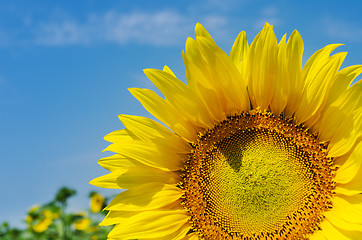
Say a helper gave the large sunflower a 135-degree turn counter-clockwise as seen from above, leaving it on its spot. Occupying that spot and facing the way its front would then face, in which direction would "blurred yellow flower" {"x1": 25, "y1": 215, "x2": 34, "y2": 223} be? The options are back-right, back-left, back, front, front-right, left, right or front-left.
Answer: left

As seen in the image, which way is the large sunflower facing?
toward the camera

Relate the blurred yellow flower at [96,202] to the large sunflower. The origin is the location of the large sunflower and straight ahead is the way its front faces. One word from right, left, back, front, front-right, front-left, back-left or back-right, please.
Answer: back-right

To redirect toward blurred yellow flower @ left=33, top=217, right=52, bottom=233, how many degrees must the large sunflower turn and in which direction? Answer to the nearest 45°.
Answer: approximately 135° to its right

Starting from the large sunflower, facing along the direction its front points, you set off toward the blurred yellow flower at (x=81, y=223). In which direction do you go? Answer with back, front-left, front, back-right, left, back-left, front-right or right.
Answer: back-right
